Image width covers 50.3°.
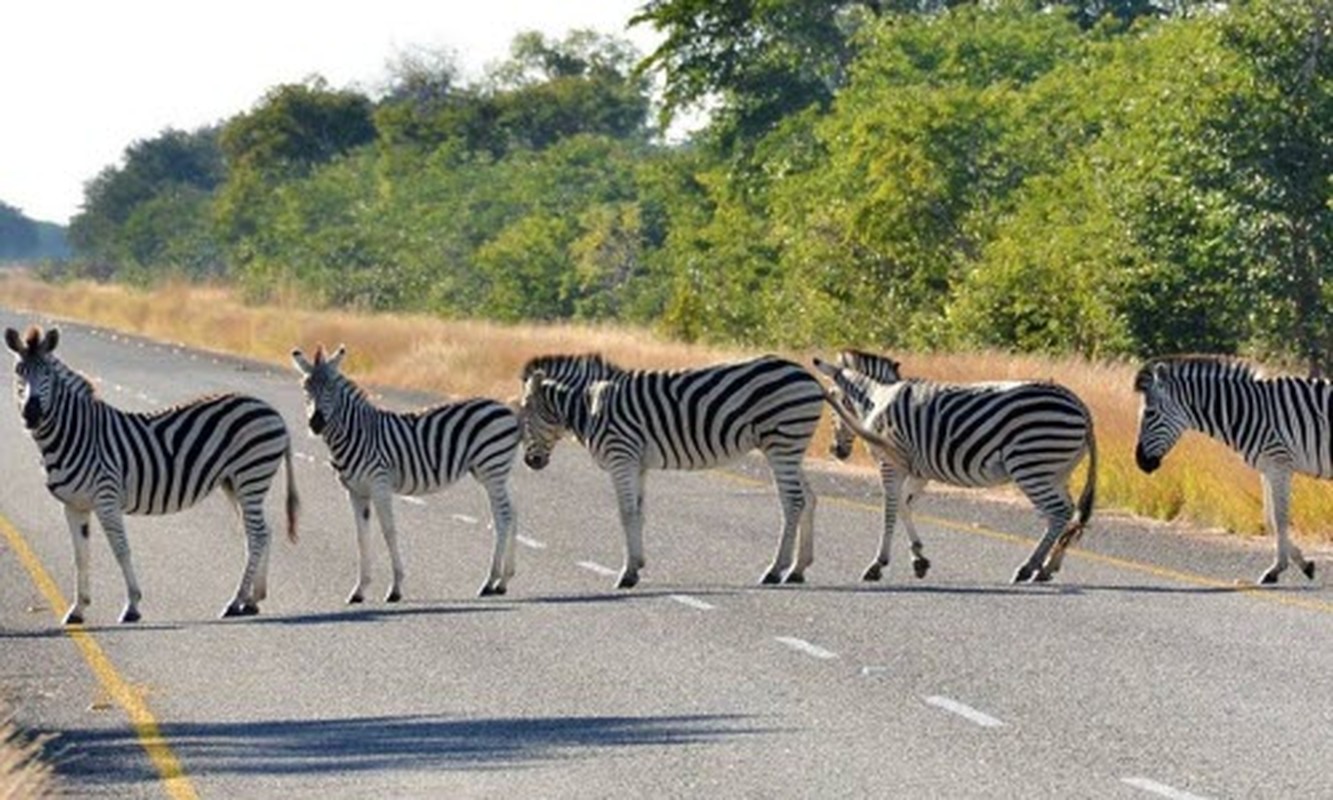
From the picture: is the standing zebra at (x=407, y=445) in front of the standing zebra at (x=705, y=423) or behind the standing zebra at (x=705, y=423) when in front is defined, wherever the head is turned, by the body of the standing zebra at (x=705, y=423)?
in front

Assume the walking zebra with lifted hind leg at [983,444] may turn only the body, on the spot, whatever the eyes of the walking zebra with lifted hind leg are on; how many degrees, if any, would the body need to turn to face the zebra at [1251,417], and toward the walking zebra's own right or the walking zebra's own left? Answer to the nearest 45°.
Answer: approximately 180°

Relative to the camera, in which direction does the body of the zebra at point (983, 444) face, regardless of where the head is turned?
to the viewer's left

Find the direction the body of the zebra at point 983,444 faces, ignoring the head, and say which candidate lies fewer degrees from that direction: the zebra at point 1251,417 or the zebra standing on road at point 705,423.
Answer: the zebra standing on road

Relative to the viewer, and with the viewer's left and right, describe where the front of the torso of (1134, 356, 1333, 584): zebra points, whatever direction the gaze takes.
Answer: facing to the left of the viewer

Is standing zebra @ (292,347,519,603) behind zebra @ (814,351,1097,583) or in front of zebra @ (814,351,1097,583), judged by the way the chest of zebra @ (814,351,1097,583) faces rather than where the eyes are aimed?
in front

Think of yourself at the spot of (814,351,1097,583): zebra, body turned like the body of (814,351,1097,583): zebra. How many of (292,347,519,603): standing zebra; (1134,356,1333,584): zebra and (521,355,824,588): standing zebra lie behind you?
1

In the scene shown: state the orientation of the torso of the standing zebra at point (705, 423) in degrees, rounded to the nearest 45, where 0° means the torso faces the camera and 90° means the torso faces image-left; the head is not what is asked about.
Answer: approximately 90°

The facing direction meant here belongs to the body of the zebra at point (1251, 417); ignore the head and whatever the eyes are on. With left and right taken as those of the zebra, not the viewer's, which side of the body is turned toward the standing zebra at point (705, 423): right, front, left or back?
front
